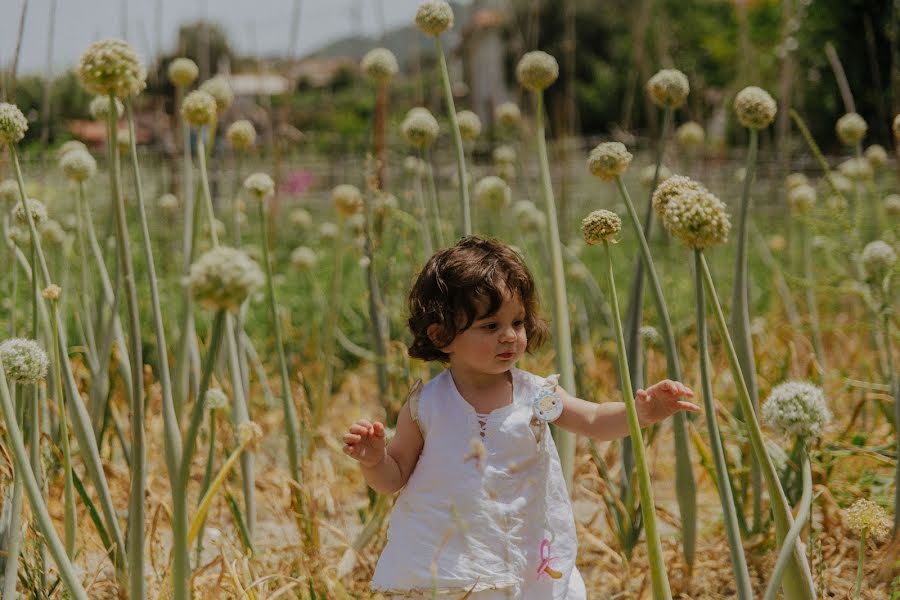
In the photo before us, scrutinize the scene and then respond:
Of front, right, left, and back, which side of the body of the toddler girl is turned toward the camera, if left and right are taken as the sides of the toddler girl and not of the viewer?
front

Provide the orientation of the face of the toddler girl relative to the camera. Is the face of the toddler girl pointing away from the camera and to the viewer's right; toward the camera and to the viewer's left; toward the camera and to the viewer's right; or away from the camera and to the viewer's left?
toward the camera and to the viewer's right
